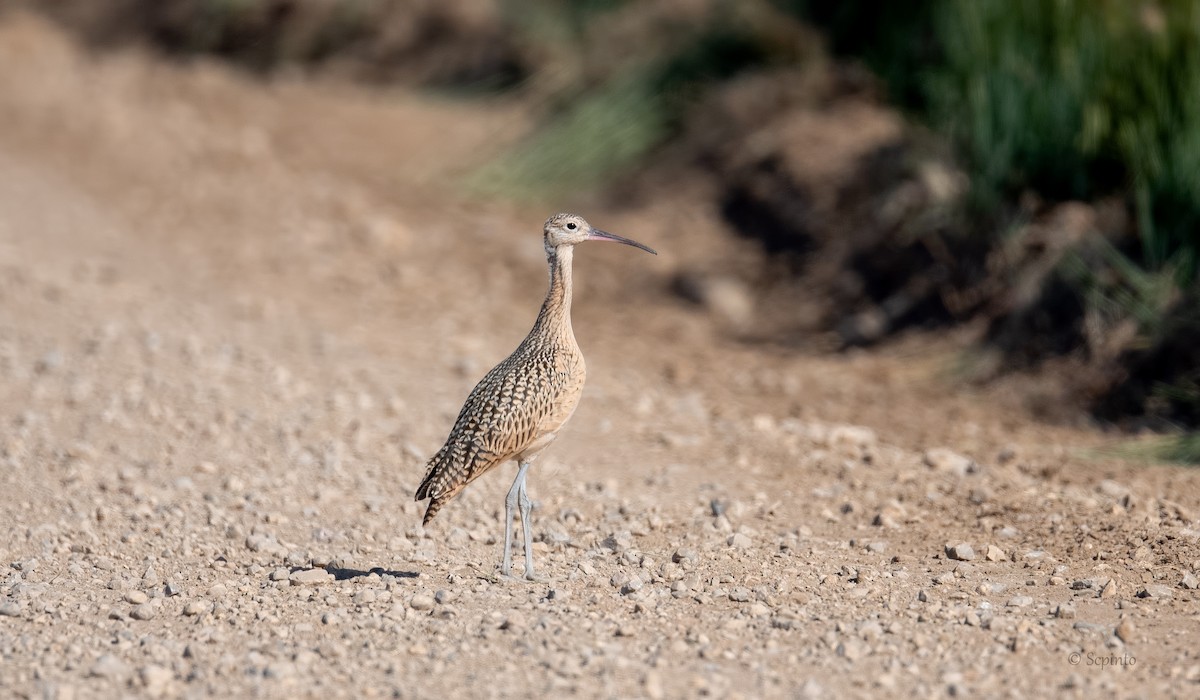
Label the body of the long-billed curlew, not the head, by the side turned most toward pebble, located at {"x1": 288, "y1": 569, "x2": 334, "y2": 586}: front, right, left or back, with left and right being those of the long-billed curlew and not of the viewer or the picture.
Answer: back

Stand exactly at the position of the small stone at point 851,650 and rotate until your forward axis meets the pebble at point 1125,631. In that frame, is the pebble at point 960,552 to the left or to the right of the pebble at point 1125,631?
left

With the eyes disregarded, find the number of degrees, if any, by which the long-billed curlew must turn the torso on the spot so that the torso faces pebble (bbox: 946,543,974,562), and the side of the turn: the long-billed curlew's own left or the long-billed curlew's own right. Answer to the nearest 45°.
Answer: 0° — it already faces it

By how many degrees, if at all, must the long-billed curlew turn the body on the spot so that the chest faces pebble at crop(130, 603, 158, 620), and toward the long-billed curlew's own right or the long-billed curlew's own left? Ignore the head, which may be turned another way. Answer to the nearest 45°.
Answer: approximately 135° to the long-billed curlew's own right

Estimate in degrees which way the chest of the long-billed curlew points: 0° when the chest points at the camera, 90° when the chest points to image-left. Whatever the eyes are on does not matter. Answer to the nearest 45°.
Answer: approximately 270°
